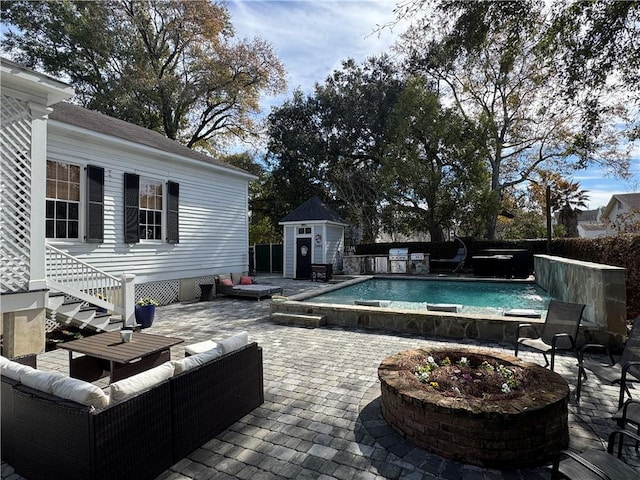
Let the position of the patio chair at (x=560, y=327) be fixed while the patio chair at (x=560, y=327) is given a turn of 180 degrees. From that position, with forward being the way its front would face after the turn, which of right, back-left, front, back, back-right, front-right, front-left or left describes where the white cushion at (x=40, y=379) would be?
back

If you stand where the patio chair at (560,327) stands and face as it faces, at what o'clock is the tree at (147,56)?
The tree is roughly at 2 o'clock from the patio chair.

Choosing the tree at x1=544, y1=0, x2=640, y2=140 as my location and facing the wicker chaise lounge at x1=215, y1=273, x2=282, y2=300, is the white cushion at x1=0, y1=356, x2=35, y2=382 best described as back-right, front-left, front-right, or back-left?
front-left

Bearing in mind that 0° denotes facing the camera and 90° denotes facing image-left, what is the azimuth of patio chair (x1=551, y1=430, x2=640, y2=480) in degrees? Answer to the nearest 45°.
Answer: approximately 135°

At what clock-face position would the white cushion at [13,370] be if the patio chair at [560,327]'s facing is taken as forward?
The white cushion is roughly at 12 o'clock from the patio chair.

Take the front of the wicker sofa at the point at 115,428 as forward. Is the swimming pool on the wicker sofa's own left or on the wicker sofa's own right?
on the wicker sofa's own right

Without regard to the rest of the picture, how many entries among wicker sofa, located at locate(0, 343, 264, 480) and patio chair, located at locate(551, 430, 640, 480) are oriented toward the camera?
0

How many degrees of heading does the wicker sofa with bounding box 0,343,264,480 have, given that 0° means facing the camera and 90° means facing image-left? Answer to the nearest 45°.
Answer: approximately 135°

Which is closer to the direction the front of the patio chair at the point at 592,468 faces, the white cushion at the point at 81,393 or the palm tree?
the palm tree

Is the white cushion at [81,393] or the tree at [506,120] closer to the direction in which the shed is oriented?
the white cushion

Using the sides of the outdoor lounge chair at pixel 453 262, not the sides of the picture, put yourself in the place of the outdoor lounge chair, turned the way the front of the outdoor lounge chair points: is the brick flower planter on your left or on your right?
on your left
